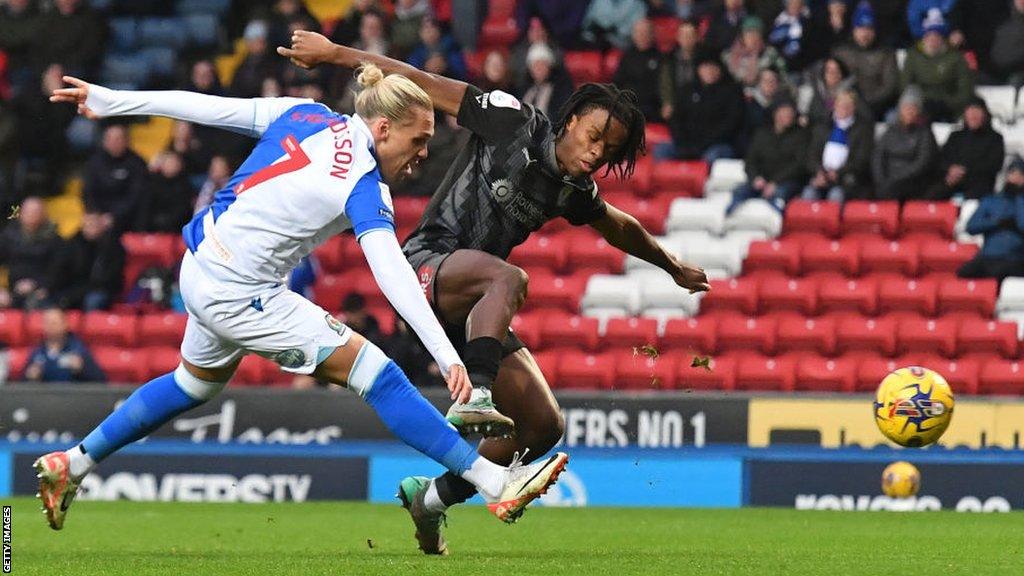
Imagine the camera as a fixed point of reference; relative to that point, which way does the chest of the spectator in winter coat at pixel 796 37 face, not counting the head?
toward the camera

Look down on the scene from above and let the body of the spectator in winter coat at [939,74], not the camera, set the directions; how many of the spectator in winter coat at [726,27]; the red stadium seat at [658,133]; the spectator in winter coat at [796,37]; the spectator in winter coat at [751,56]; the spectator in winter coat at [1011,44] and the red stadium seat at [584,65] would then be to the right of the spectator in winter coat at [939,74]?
5

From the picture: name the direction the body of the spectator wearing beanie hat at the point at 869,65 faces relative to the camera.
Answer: toward the camera

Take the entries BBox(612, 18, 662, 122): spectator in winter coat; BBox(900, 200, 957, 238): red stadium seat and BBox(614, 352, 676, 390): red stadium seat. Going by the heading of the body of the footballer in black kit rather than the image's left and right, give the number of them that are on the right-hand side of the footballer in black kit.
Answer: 0

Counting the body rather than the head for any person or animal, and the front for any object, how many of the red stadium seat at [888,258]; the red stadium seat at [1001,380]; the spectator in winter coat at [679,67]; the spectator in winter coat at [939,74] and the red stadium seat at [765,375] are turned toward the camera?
5

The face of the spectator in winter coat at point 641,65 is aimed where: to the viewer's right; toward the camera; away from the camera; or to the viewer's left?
toward the camera

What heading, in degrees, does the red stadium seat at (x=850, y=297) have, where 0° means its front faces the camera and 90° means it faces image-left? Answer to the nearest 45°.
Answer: approximately 0°

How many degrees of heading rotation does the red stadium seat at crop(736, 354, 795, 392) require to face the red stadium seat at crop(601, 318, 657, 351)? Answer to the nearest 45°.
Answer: approximately 90° to its right

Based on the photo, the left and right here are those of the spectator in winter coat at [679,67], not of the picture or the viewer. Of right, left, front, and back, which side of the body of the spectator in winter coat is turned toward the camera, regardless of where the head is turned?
front

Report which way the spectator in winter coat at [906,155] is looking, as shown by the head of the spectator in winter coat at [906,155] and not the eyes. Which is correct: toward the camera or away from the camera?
toward the camera

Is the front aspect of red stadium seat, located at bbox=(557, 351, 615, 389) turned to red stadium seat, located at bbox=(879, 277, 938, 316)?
no

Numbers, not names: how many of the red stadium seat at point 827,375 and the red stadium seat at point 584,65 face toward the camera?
2

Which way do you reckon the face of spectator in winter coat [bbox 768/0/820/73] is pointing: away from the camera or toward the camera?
toward the camera
